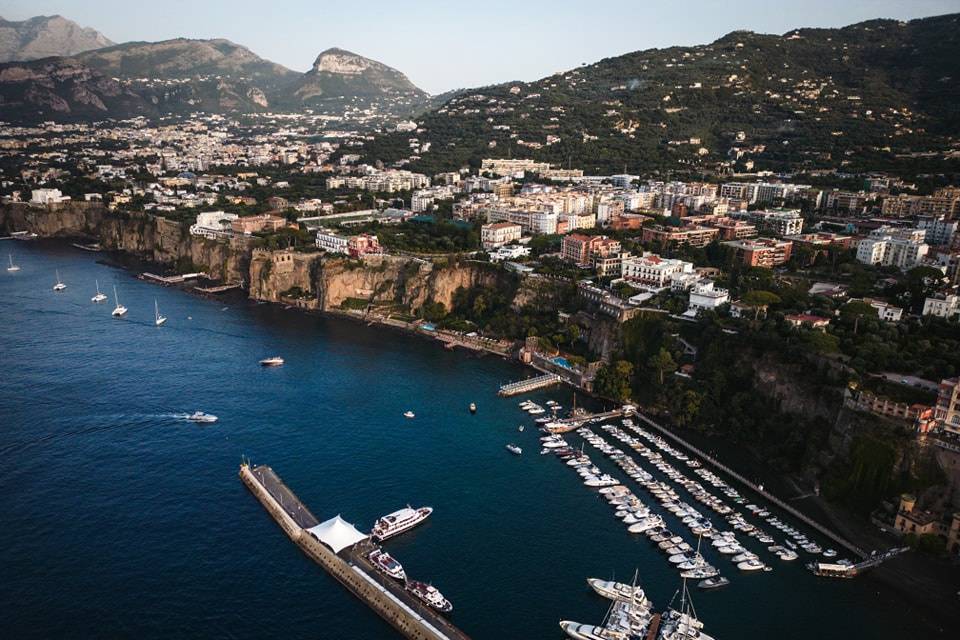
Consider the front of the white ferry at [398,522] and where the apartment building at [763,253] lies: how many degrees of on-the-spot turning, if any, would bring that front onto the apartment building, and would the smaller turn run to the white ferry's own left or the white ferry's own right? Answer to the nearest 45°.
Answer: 0° — it already faces it

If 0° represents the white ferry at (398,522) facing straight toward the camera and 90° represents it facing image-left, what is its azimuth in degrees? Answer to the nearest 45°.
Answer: approximately 225°

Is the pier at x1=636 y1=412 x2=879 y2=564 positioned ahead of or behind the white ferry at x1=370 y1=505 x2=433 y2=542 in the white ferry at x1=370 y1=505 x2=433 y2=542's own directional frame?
ahead

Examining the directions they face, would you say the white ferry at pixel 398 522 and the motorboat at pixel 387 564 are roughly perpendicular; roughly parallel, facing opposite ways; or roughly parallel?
roughly perpendicular

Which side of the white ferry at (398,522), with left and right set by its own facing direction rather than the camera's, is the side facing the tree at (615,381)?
front

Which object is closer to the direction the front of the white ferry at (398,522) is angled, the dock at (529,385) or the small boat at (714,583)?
the dock

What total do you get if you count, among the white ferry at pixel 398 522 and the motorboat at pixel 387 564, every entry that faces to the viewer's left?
0

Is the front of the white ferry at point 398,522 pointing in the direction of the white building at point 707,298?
yes

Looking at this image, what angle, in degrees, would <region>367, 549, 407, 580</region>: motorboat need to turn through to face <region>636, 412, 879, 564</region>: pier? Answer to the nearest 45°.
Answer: approximately 45° to its left

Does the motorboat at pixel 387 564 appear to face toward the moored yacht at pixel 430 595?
yes

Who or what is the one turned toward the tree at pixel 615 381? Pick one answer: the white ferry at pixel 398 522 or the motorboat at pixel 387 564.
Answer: the white ferry

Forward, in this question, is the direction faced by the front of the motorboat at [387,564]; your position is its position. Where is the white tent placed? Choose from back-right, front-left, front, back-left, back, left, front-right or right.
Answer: back
